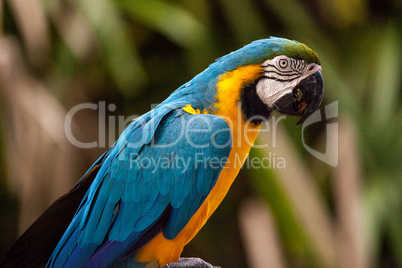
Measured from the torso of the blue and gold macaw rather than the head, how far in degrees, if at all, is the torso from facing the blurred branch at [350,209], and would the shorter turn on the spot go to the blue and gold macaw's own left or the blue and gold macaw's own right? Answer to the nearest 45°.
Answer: approximately 45° to the blue and gold macaw's own left

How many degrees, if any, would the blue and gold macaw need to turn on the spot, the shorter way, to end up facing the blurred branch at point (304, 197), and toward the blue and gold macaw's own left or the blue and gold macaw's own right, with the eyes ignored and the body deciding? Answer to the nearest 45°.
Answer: approximately 45° to the blue and gold macaw's own left

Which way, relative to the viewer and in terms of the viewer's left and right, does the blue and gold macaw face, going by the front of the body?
facing to the right of the viewer

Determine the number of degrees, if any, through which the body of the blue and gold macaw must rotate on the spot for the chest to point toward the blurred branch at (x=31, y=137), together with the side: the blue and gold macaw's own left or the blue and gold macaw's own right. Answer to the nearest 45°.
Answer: approximately 135° to the blue and gold macaw's own left

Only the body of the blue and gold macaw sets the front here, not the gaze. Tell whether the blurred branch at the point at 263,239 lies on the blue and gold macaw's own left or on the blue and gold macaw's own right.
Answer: on the blue and gold macaw's own left
